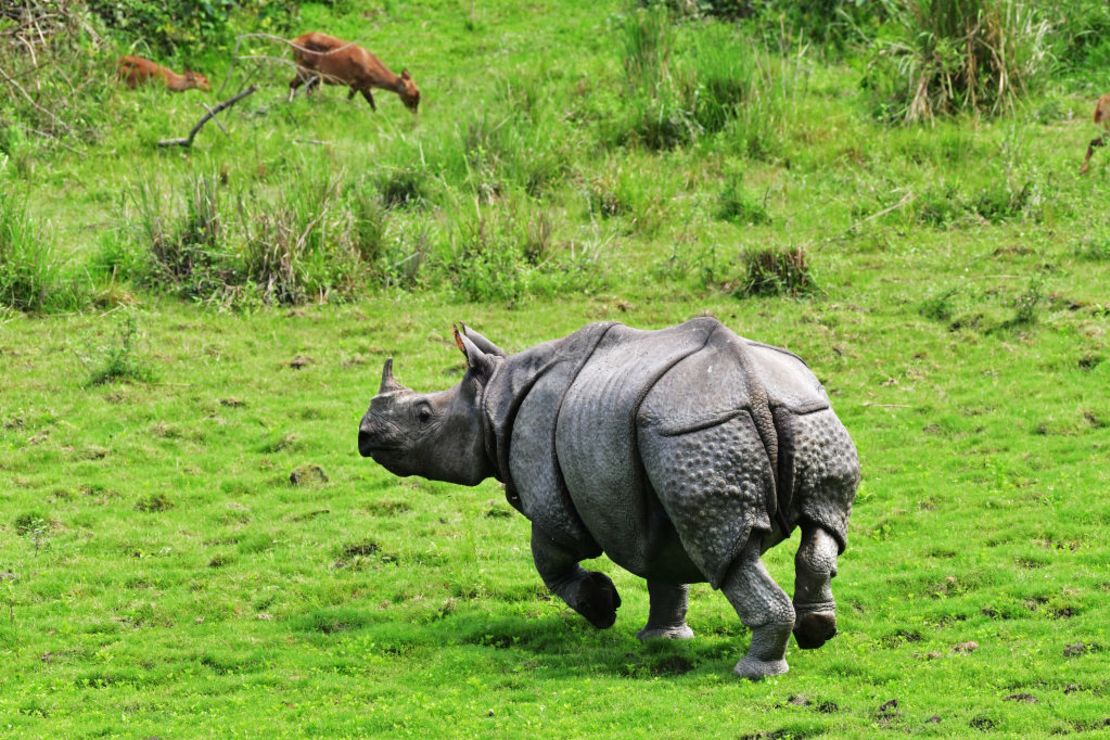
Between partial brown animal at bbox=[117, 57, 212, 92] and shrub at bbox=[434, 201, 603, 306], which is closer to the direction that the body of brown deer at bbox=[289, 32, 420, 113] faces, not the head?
the shrub

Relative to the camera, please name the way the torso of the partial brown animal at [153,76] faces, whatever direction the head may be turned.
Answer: to the viewer's right

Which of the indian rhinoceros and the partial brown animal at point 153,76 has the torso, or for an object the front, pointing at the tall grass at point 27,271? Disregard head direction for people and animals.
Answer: the indian rhinoceros

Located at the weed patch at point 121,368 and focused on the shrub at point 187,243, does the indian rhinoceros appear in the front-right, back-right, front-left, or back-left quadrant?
back-right

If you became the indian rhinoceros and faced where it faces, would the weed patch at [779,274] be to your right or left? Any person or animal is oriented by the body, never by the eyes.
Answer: on your right

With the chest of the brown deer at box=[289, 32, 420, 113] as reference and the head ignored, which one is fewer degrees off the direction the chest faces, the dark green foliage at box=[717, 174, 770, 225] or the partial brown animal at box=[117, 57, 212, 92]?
the dark green foliage

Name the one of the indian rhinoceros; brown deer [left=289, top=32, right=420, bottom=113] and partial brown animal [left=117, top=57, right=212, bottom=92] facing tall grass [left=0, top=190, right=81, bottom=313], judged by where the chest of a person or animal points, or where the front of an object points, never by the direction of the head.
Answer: the indian rhinoceros

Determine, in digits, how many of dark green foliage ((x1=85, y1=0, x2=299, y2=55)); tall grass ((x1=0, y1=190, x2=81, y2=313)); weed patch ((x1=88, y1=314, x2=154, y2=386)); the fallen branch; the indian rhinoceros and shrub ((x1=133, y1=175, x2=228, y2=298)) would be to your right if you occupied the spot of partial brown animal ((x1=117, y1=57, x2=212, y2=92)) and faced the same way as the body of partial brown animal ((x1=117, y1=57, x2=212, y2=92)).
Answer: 5

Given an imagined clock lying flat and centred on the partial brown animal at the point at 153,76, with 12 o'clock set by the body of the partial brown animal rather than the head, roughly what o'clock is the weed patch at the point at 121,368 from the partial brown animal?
The weed patch is roughly at 3 o'clock from the partial brown animal.

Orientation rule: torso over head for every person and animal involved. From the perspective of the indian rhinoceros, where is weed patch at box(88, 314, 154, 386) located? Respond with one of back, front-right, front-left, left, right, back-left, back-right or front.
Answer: front

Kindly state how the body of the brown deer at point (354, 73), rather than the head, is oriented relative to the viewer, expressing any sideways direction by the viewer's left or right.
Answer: facing to the right of the viewer

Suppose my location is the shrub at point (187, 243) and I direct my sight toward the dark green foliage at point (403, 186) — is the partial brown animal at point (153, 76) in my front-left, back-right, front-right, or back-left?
front-left

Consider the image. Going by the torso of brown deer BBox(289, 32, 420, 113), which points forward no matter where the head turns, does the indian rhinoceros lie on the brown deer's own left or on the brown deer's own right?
on the brown deer's own right

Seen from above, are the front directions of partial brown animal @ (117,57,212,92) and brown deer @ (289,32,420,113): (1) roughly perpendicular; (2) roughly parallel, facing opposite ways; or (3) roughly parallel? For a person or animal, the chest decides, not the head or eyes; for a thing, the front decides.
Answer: roughly parallel

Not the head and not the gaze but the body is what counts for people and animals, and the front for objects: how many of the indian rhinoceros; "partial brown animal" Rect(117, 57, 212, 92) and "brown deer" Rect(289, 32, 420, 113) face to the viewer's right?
2

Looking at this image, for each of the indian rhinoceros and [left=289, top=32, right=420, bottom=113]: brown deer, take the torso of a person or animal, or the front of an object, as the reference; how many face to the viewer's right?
1

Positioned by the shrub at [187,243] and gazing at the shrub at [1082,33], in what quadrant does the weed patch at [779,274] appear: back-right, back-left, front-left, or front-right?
front-right

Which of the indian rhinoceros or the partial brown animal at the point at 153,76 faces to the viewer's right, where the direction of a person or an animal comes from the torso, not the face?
the partial brown animal

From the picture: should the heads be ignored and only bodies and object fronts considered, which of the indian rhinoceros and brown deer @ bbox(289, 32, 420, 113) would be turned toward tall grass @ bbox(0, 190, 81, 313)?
the indian rhinoceros
